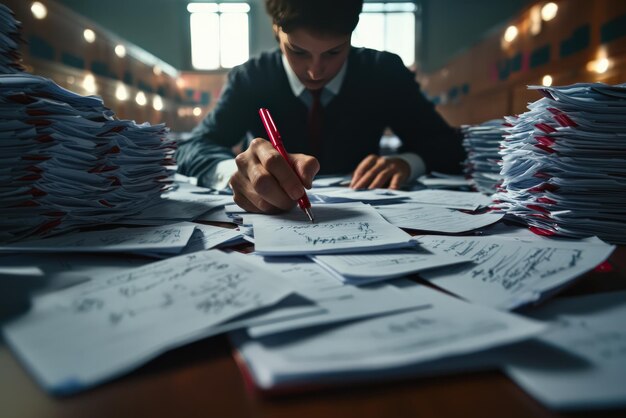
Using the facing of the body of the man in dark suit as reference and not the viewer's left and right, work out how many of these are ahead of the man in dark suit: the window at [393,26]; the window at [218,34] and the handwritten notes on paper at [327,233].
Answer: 1

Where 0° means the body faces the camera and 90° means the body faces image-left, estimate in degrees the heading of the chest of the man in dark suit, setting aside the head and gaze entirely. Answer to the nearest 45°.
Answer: approximately 0°

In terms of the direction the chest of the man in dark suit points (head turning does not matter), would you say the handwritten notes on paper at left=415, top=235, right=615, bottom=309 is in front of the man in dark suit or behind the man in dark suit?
in front

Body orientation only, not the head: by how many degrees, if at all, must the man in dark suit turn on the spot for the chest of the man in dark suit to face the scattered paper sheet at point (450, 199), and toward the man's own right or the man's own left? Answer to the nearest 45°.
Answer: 0° — they already face it

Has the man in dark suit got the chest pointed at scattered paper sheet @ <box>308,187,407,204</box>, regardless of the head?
yes

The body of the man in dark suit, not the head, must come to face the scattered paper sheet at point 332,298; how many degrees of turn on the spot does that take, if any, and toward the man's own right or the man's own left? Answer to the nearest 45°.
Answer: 0° — they already face it

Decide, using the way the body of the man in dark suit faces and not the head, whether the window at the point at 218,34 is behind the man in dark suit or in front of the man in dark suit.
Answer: behind

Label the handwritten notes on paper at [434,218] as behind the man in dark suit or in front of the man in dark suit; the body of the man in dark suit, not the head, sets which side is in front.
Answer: in front

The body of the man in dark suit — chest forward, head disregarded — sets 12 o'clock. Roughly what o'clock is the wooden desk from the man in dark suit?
The wooden desk is roughly at 12 o'clock from the man in dark suit.

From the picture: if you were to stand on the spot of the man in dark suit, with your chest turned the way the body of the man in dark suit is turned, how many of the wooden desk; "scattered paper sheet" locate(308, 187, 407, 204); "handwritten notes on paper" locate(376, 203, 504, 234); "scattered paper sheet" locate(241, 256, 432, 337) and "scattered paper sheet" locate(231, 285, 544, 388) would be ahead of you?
5

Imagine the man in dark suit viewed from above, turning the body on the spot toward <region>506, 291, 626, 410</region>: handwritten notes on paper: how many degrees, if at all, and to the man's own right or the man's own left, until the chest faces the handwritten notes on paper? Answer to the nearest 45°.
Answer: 0° — they already face it
